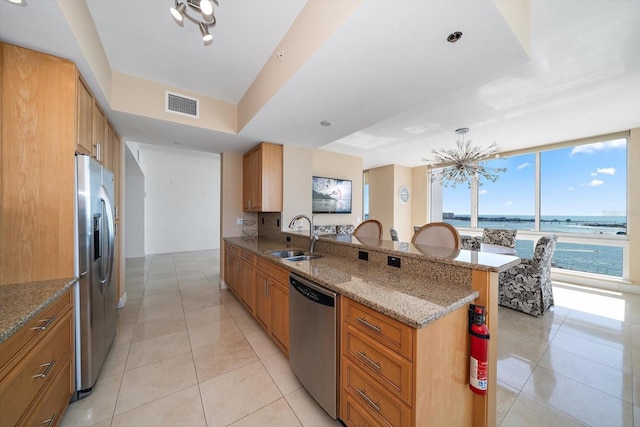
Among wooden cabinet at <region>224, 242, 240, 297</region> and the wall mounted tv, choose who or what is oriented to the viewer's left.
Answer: the wooden cabinet

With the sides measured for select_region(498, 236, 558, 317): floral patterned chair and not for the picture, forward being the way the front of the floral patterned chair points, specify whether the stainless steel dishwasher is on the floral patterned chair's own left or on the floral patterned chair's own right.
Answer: on the floral patterned chair's own left

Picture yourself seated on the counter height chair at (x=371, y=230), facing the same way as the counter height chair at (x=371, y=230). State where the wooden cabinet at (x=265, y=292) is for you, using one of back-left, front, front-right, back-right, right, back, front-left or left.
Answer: front

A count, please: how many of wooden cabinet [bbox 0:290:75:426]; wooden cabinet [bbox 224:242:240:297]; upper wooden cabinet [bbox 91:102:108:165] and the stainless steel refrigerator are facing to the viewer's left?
1

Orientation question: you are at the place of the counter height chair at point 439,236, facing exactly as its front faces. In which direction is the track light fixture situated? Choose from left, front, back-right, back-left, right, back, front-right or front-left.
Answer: front

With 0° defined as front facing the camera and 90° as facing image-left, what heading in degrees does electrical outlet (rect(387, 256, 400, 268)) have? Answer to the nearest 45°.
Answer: approximately 45°

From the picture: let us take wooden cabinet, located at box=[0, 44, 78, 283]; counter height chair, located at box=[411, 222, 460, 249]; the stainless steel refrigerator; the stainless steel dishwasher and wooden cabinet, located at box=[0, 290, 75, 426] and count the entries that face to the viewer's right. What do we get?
3

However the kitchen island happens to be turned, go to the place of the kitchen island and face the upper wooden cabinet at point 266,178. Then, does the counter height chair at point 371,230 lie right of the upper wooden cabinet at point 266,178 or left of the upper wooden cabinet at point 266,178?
right

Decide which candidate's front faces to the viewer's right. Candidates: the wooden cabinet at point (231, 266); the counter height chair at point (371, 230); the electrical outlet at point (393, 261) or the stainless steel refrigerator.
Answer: the stainless steel refrigerator

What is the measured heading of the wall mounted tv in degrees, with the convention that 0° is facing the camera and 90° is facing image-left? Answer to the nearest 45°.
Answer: approximately 315°
